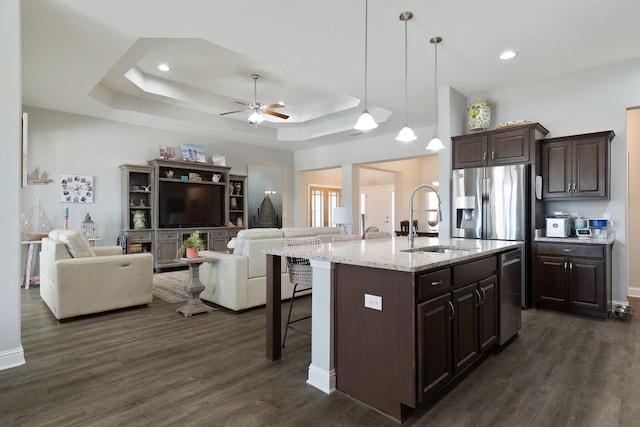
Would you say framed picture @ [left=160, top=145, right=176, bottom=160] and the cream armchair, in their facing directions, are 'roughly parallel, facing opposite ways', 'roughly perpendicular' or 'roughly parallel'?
roughly perpendicular

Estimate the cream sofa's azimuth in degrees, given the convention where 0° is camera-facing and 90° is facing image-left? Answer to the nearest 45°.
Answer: approximately 135°

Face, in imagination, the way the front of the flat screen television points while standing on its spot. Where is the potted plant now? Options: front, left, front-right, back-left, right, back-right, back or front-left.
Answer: front-right

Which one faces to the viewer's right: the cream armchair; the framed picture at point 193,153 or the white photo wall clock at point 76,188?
the cream armchair

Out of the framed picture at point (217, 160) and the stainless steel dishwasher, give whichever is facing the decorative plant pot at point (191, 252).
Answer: the framed picture

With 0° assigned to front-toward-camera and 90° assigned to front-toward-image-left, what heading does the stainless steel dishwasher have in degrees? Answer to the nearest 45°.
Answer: approximately 315°

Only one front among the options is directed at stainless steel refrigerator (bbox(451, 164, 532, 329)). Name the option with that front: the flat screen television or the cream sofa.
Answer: the flat screen television

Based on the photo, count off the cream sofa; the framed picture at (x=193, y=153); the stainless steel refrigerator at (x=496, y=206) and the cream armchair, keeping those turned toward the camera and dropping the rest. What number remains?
2

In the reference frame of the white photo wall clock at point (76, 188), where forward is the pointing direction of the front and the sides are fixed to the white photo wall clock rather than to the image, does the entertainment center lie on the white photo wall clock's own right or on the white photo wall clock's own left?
on the white photo wall clock's own left

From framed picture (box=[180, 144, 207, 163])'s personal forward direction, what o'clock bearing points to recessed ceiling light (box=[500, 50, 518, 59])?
The recessed ceiling light is roughly at 11 o'clock from the framed picture.

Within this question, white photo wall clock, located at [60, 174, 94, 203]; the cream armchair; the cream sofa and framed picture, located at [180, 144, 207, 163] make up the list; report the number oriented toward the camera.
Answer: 2

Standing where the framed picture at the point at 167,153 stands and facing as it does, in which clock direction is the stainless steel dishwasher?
The stainless steel dishwasher is roughly at 11 o'clock from the framed picture.
